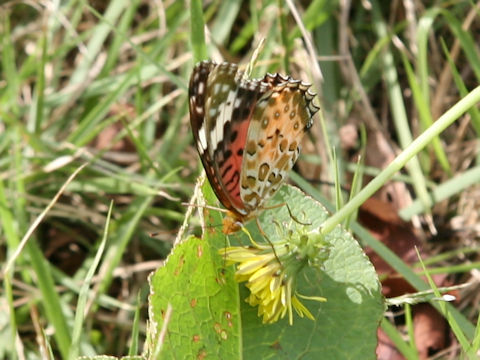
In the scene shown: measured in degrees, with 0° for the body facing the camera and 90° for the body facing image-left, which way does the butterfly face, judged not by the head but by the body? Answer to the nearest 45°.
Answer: approximately 90°
